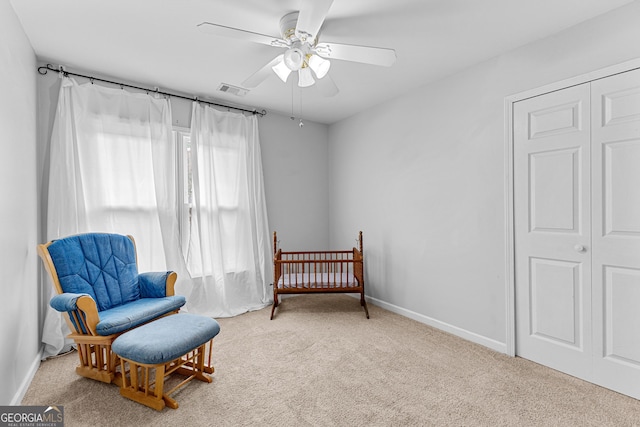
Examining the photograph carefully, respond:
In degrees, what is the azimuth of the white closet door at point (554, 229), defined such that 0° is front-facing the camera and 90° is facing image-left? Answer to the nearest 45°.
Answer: approximately 45°

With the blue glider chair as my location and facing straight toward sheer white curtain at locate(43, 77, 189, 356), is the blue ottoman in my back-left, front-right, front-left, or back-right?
back-right

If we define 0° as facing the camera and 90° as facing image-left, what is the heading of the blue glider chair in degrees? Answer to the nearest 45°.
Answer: approximately 315°

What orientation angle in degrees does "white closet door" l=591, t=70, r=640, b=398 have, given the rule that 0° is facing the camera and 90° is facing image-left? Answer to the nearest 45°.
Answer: approximately 45°

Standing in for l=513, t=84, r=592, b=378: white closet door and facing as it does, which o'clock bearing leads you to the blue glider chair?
The blue glider chair is roughly at 12 o'clock from the white closet door.

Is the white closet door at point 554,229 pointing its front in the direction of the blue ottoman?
yes
